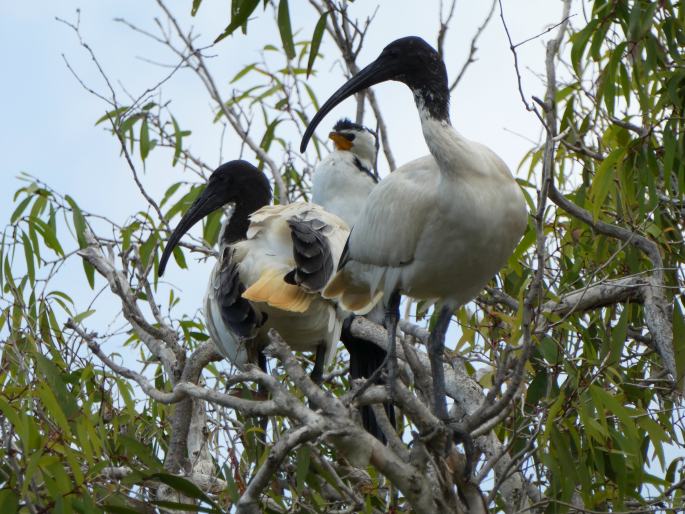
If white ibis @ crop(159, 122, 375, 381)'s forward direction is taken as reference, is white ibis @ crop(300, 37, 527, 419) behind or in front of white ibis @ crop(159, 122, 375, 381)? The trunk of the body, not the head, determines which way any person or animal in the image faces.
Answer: behind

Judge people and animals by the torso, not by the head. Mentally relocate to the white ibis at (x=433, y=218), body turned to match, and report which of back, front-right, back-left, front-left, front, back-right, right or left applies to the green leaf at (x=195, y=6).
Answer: right
